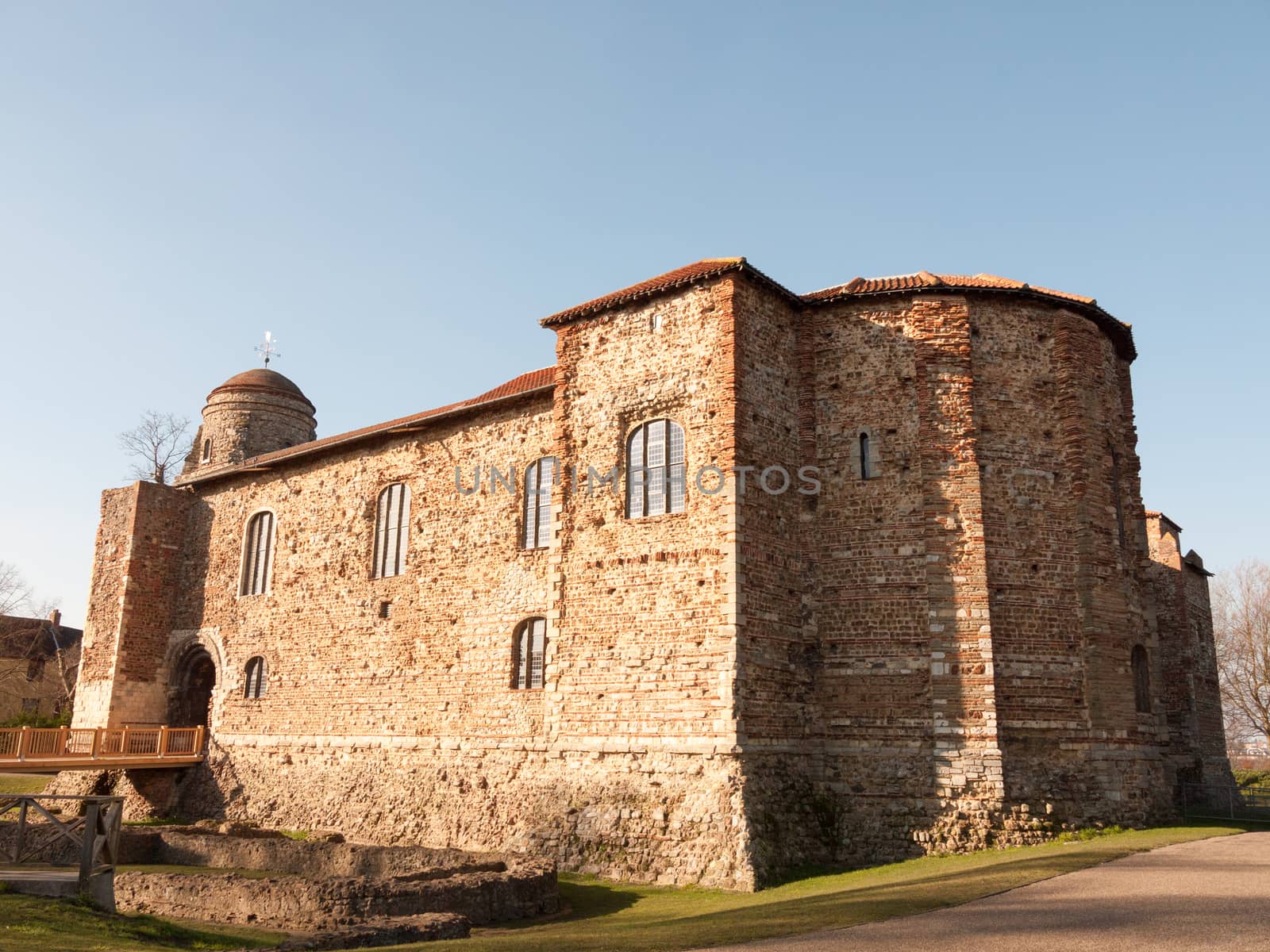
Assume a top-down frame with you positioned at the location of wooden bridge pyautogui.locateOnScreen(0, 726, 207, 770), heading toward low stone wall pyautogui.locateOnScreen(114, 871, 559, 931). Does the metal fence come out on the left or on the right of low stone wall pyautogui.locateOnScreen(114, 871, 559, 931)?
left

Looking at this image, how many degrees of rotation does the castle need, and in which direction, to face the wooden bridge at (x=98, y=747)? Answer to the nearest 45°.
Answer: approximately 90° to its right

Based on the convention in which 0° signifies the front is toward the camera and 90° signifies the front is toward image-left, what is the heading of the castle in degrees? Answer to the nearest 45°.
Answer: approximately 45°

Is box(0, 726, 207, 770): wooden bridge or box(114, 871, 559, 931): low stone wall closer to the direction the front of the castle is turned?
the low stone wall

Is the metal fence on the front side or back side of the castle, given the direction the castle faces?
on the back side

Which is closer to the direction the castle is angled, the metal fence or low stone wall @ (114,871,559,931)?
the low stone wall

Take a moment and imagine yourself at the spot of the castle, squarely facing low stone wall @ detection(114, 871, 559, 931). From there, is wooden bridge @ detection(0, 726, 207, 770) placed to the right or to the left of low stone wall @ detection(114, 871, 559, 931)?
right
